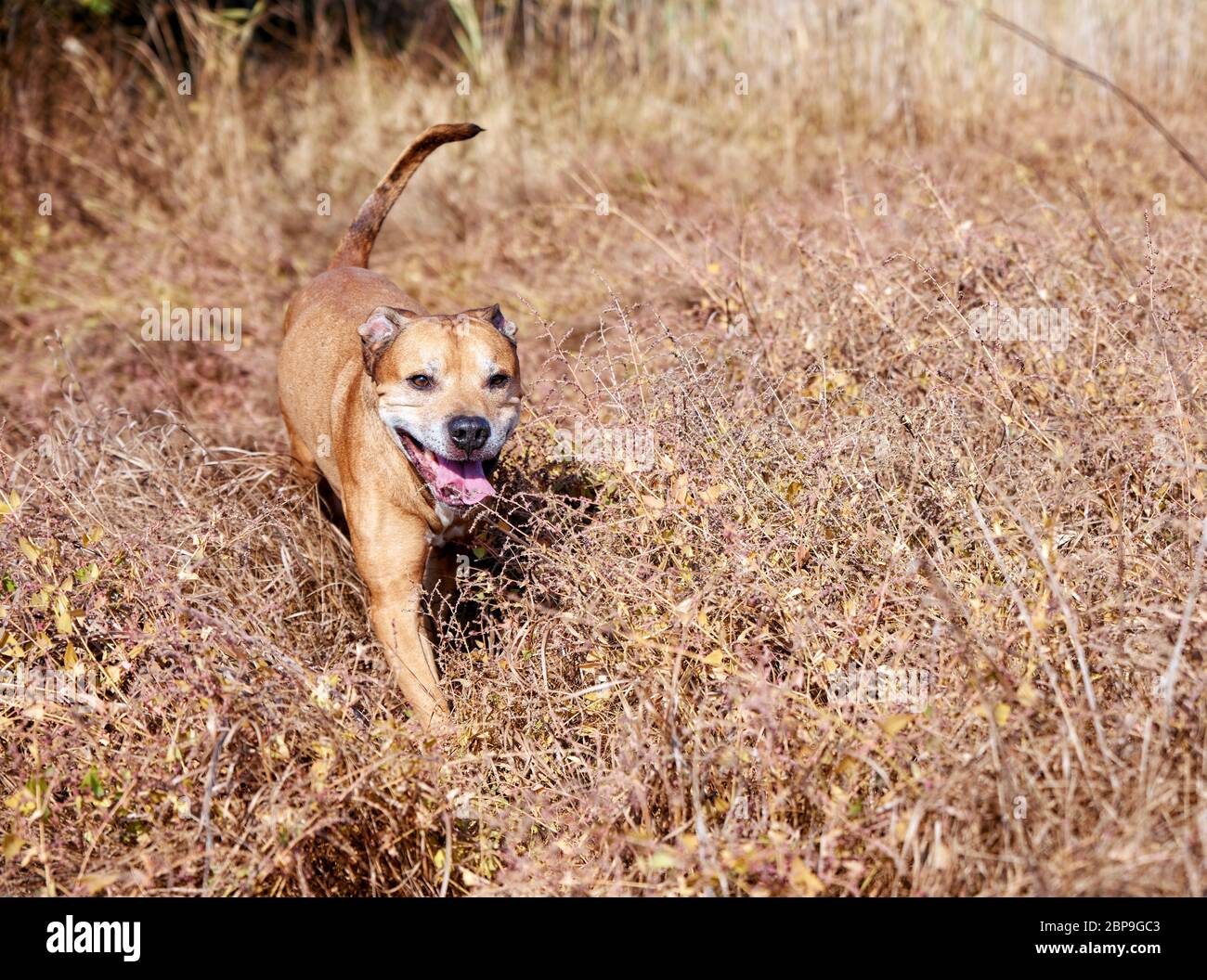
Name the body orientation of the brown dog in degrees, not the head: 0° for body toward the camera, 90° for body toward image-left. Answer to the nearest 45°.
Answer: approximately 315°
